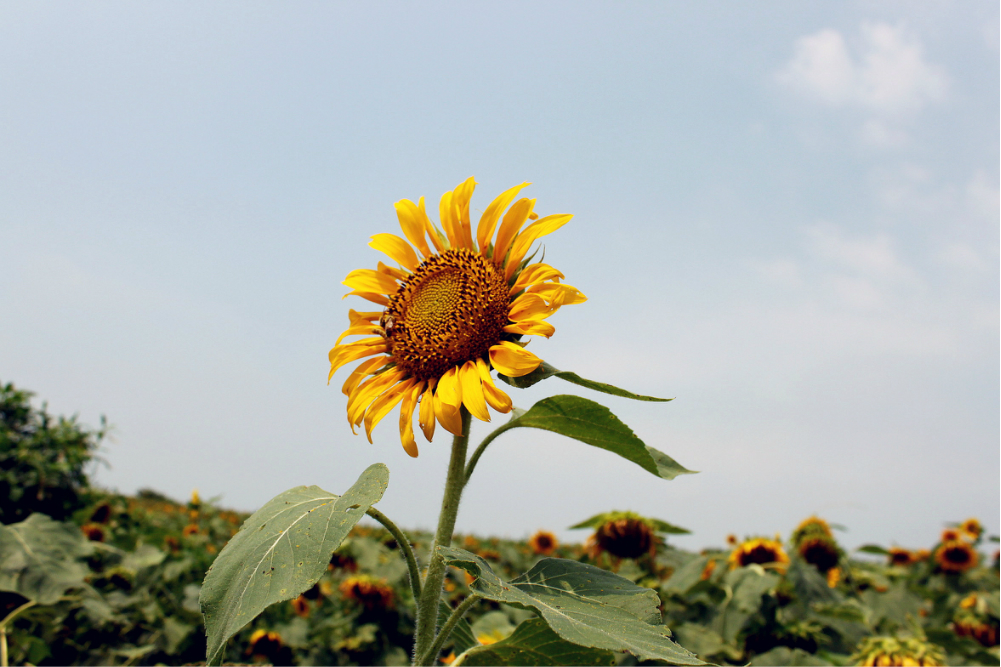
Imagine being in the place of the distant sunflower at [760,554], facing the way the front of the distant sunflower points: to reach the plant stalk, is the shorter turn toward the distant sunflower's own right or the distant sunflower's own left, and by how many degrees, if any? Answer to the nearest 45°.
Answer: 0° — it already faces it

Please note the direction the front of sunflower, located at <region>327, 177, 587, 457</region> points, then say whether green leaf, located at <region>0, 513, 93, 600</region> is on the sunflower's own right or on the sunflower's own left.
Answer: on the sunflower's own right

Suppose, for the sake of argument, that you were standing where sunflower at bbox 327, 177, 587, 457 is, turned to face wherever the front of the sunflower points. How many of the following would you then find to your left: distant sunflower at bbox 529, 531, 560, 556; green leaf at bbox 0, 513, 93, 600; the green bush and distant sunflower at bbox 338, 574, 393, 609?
0

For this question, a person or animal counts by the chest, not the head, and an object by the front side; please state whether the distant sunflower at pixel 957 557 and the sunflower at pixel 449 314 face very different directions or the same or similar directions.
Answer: same or similar directions

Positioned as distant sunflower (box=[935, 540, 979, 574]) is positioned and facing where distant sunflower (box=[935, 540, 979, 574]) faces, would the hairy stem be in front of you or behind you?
in front

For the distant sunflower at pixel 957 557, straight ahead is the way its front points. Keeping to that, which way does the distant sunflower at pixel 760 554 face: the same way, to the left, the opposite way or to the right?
the same way

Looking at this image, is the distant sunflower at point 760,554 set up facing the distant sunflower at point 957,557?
no

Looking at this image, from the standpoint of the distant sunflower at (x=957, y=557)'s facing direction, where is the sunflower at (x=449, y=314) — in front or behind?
in front

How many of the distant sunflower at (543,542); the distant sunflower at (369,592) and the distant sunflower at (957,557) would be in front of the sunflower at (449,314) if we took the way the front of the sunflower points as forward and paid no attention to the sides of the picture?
0

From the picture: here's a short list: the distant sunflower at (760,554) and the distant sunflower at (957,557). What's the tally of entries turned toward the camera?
2

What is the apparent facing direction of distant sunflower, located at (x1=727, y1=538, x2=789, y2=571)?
toward the camera

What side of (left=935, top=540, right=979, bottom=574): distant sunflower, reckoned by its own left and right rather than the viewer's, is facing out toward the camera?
front

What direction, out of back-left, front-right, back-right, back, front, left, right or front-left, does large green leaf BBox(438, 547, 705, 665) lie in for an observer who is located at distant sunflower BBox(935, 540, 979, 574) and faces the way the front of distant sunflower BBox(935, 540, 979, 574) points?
front

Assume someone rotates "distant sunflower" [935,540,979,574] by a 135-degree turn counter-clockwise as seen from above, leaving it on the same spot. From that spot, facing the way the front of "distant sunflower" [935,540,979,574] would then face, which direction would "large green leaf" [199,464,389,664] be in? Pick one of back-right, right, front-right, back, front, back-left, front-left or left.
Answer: back-right

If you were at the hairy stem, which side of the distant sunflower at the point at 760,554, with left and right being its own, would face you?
front

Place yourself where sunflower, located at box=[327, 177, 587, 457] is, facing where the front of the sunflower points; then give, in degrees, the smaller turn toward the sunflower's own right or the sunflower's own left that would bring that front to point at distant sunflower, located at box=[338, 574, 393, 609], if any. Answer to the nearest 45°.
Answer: approximately 135° to the sunflower's own right

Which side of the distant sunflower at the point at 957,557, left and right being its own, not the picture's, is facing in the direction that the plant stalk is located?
front

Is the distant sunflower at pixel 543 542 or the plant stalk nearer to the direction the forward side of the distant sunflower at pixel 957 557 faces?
the plant stalk
